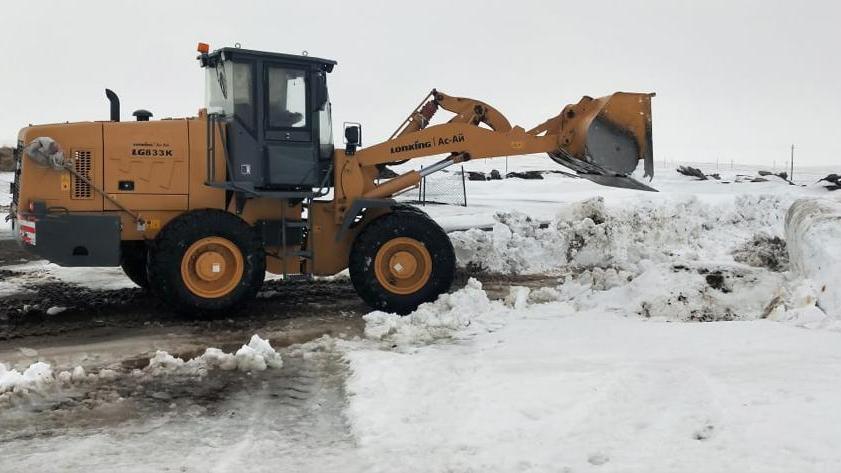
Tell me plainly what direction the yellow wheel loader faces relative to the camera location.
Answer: facing to the right of the viewer

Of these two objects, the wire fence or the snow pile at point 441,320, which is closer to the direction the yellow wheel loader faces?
the snow pile

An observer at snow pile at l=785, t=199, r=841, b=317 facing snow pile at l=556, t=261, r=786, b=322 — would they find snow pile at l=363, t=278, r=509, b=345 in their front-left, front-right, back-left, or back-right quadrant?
front-left

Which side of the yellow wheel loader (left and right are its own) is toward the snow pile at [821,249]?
front

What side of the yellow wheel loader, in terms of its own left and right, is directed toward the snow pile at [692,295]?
front

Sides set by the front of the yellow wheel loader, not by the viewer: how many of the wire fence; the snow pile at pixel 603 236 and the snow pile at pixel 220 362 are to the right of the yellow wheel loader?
1

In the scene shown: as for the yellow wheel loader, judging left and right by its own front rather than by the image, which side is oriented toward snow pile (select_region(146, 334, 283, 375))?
right
